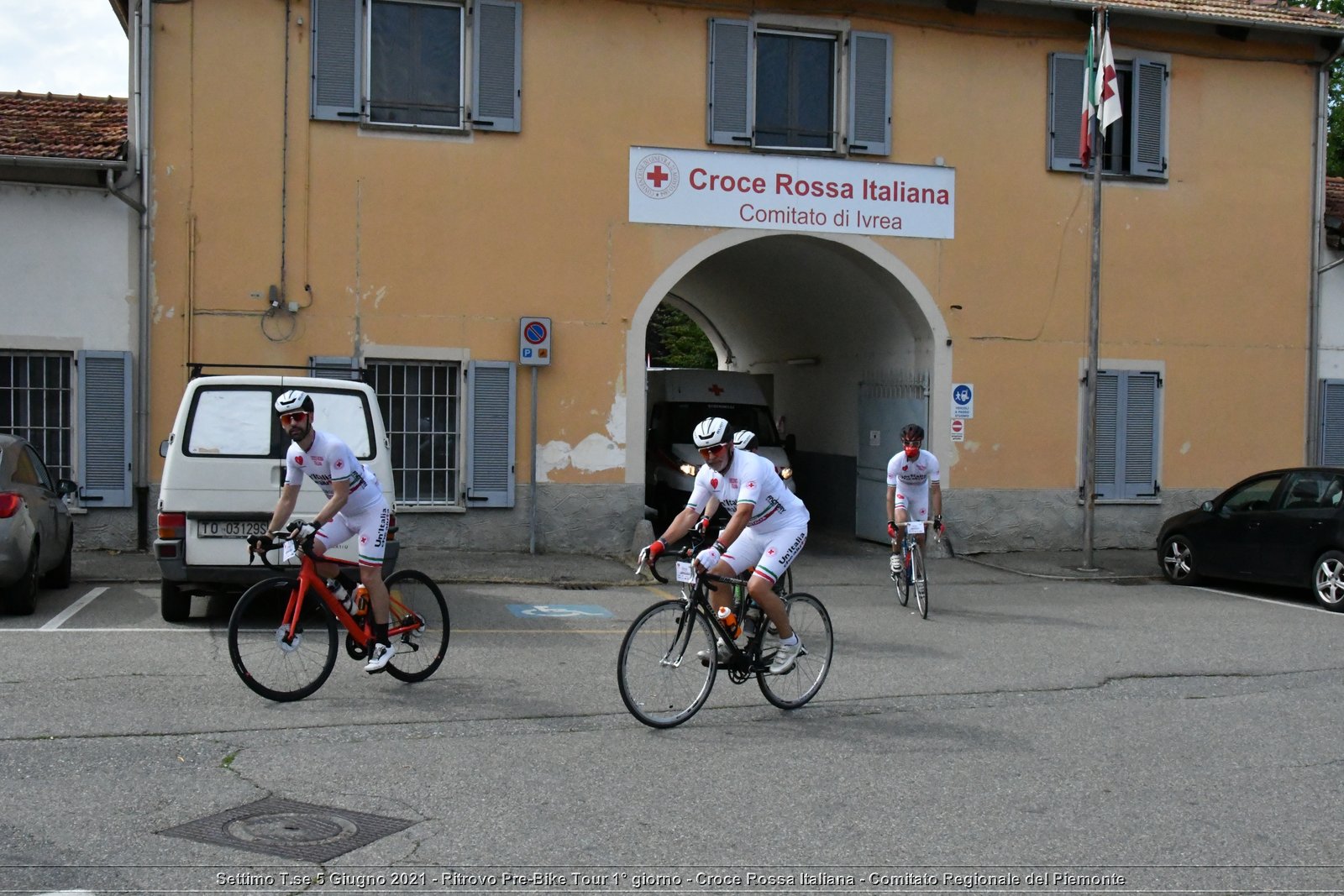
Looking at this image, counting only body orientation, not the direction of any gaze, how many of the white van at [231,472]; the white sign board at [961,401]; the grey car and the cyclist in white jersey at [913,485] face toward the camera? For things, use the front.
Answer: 2

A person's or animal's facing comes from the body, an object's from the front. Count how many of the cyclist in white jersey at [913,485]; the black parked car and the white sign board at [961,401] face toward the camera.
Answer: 2

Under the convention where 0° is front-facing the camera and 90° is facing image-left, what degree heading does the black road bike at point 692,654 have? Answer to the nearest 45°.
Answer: approximately 45°

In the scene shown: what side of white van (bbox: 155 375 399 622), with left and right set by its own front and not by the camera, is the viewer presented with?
back

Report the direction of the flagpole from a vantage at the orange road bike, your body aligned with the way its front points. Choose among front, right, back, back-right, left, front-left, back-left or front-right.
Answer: back

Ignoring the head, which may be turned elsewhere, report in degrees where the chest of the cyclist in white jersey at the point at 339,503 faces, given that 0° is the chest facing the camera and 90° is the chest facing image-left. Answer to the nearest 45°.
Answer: approximately 45°
